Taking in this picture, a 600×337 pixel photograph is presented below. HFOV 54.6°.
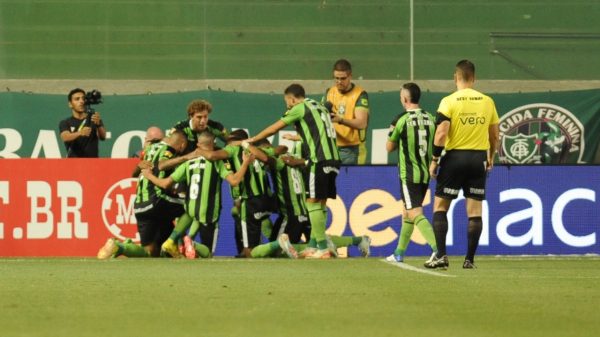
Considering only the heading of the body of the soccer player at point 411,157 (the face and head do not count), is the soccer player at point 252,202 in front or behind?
in front

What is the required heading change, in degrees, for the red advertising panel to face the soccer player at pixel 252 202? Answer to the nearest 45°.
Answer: approximately 45° to its left

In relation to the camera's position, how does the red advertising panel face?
facing the viewer

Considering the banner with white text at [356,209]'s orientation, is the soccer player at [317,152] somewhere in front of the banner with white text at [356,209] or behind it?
in front

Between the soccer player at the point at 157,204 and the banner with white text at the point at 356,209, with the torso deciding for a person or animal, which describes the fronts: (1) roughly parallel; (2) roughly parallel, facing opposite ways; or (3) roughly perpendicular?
roughly perpendicular

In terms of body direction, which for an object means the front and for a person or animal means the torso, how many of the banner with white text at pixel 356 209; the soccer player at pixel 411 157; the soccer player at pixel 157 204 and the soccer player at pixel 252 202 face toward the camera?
1

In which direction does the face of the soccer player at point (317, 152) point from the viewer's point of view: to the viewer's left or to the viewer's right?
to the viewer's left

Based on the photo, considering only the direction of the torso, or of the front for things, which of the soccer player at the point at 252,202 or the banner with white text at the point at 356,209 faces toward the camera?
the banner with white text

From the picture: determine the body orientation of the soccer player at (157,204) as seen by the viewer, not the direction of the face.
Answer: to the viewer's right

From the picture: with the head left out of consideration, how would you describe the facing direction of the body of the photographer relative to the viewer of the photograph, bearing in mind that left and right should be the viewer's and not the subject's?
facing the viewer and to the right of the viewer

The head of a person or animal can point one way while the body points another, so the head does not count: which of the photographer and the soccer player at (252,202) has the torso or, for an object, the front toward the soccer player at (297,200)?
the photographer

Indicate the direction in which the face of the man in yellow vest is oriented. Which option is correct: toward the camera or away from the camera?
toward the camera

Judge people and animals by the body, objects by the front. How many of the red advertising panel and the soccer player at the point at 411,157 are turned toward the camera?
1

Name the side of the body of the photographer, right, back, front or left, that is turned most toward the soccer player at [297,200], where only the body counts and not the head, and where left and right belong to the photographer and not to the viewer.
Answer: front

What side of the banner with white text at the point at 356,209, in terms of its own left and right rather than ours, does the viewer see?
front
